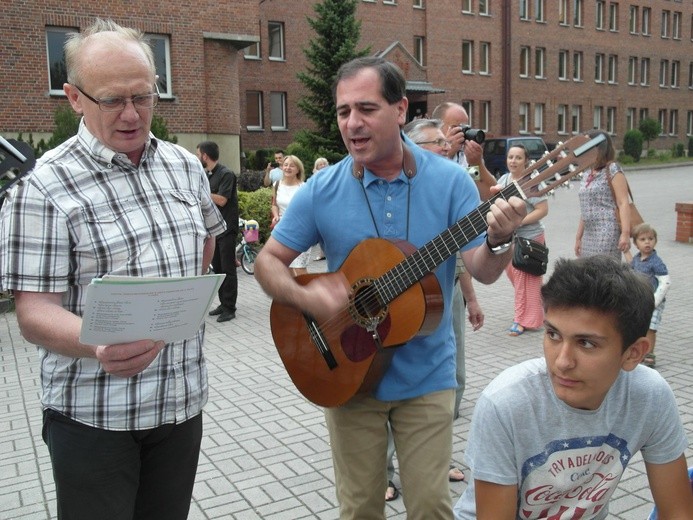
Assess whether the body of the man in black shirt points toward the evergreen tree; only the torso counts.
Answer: no

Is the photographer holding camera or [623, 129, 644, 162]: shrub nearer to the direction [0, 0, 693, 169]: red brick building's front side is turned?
the photographer holding camera

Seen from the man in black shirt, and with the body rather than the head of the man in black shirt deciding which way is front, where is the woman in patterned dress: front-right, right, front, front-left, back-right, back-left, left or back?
back-left

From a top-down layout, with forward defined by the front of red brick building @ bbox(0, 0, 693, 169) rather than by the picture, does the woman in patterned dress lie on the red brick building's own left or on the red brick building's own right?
on the red brick building's own left

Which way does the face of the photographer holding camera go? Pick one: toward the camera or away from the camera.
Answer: toward the camera

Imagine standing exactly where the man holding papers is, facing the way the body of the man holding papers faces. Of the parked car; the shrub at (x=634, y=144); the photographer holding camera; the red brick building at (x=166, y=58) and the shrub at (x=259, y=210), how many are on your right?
0

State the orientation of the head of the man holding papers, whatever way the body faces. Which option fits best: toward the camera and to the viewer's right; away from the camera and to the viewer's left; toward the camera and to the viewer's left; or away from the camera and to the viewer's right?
toward the camera and to the viewer's right

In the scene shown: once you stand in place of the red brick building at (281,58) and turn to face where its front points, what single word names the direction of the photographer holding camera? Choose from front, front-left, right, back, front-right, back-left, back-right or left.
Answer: front-left

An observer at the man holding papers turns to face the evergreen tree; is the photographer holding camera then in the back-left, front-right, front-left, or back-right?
front-right

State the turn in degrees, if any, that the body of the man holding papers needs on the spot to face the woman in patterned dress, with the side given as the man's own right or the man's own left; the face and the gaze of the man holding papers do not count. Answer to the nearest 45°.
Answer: approximately 90° to the man's own left

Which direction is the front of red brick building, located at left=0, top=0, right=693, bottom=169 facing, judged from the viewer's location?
facing the viewer and to the left of the viewer

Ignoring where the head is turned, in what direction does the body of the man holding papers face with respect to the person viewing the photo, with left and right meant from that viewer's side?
facing the viewer and to the right of the viewer
